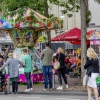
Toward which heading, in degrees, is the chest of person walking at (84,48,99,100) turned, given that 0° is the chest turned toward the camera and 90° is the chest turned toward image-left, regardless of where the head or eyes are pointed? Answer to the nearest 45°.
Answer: approximately 135°

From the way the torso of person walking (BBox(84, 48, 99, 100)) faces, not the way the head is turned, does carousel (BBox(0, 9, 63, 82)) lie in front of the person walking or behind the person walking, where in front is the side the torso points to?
in front
